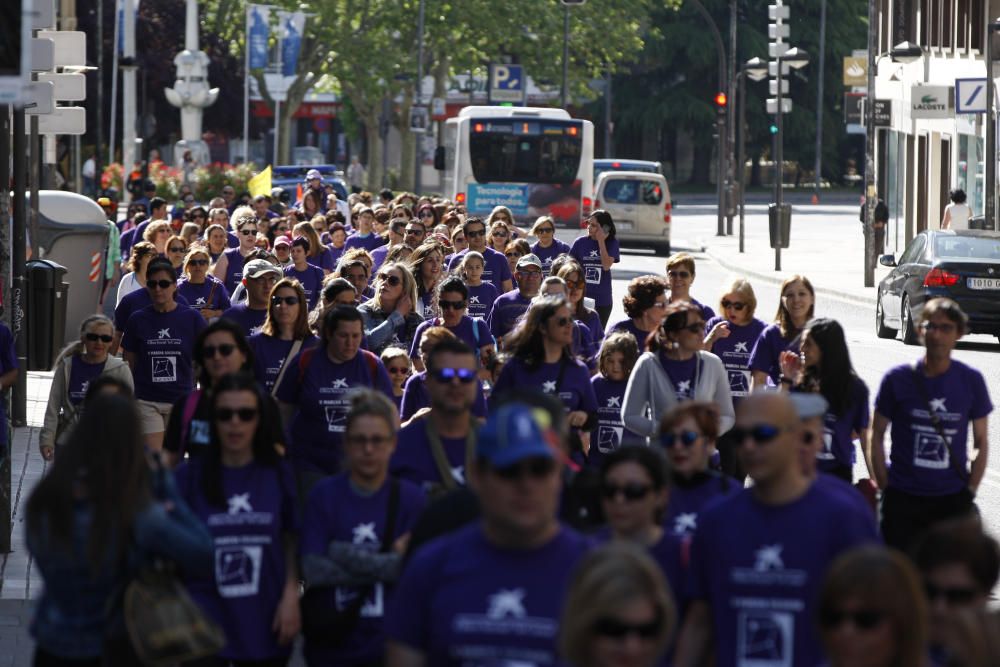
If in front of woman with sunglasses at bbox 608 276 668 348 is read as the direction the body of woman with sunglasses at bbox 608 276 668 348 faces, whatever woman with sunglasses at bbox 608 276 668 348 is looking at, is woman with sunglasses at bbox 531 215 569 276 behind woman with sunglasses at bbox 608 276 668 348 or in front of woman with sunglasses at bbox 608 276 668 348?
behind

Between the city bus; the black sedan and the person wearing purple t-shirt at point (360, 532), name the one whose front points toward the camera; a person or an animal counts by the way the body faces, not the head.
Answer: the person wearing purple t-shirt

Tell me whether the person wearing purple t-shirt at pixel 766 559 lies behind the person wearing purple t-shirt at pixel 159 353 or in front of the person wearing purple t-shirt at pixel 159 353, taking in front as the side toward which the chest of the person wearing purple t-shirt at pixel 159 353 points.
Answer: in front

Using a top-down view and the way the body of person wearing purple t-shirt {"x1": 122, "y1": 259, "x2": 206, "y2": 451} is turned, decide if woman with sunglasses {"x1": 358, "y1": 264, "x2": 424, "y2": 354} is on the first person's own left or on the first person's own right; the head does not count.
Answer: on the first person's own left

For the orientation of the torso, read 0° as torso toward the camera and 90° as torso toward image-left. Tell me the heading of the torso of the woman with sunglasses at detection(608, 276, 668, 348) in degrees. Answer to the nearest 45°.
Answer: approximately 315°

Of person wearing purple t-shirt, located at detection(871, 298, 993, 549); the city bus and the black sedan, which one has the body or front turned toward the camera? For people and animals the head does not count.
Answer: the person wearing purple t-shirt

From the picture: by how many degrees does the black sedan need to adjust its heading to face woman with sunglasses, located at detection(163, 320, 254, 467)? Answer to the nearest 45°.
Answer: approximately 135° to its left

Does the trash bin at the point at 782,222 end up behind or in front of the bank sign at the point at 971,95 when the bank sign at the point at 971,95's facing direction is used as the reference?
behind
